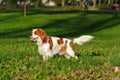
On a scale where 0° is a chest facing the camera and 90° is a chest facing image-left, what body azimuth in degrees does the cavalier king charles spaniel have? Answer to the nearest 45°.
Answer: approximately 90°
